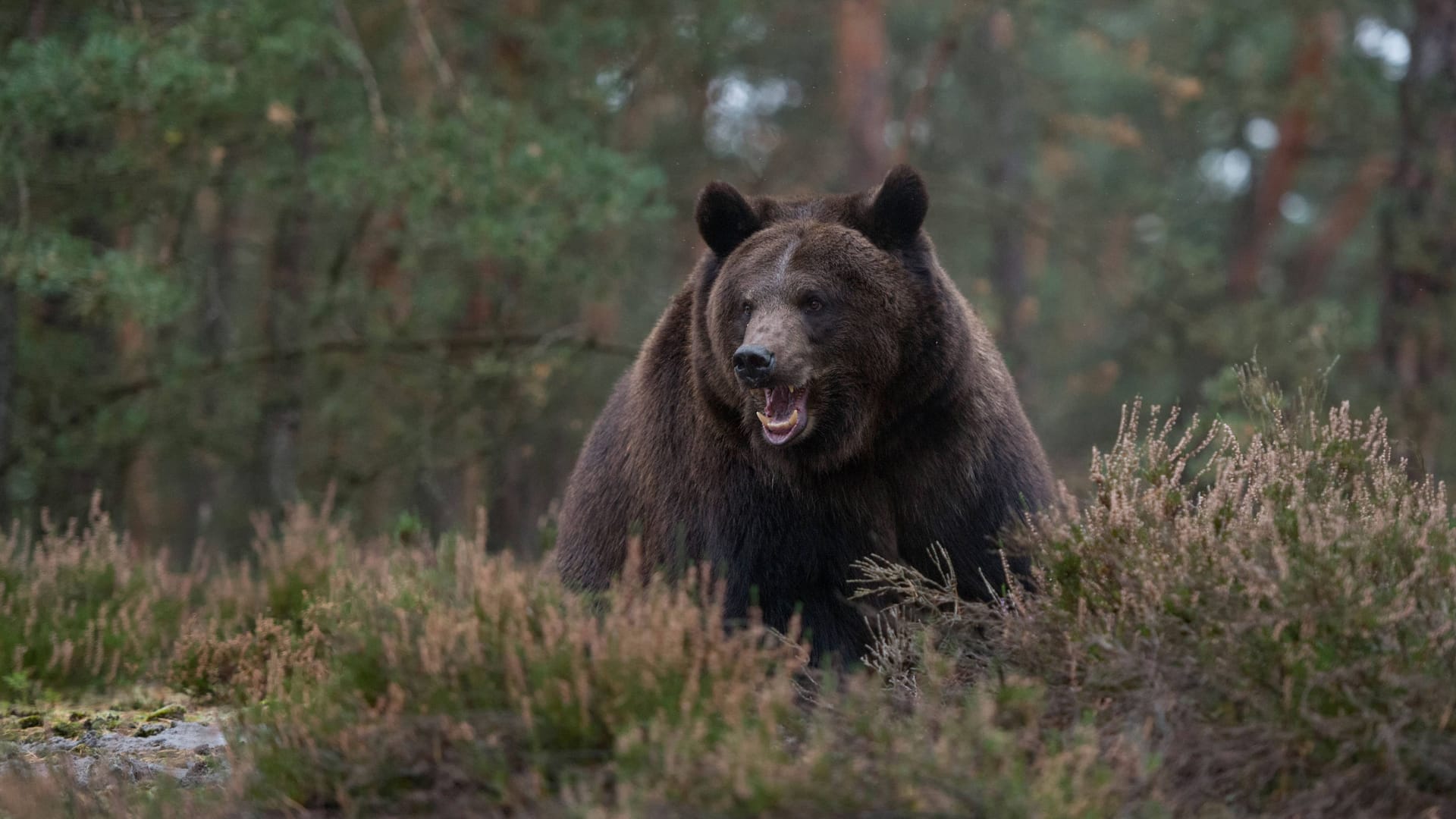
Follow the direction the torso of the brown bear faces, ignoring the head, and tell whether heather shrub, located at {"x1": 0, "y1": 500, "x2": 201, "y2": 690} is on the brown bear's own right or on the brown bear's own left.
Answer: on the brown bear's own right

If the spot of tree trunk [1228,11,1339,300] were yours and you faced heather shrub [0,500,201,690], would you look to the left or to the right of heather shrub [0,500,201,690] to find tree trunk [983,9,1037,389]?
right

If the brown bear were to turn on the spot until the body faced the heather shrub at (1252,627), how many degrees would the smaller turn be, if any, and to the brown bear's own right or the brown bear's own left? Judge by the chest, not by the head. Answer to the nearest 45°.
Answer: approximately 45° to the brown bear's own left

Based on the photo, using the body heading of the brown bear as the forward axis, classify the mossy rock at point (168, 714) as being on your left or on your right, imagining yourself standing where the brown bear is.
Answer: on your right

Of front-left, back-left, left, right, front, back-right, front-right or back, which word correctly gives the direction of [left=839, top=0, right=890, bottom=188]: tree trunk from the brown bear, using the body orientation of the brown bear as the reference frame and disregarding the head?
back

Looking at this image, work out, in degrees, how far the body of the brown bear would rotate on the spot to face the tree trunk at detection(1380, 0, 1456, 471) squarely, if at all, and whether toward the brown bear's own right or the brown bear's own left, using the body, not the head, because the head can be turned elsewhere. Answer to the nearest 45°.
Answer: approximately 135° to the brown bear's own left

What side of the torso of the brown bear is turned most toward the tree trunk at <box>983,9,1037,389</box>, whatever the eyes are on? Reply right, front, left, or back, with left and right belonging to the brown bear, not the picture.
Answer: back

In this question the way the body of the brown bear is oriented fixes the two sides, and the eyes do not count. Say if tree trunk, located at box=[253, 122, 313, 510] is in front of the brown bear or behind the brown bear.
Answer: behind

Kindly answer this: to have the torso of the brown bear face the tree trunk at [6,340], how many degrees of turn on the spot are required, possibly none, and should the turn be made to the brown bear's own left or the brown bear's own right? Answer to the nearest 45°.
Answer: approximately 135° to the brown bear's own right

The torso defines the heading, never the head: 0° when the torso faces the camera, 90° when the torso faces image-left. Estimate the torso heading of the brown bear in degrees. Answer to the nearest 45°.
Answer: approximately 0°

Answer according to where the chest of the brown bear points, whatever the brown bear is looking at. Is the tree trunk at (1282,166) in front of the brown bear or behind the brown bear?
behind

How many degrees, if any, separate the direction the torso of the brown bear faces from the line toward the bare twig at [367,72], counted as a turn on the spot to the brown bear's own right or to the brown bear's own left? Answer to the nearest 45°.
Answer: approximately 135° to the brown bear's own right
